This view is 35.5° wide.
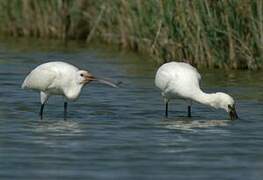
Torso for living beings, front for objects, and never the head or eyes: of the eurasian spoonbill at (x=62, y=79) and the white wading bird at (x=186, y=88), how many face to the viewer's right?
2

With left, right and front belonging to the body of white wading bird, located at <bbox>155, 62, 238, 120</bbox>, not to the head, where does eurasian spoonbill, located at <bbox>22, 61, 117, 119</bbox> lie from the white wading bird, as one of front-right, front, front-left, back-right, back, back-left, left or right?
back

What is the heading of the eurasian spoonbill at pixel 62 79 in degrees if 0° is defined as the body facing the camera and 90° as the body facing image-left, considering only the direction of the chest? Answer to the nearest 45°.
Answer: approximately 270°

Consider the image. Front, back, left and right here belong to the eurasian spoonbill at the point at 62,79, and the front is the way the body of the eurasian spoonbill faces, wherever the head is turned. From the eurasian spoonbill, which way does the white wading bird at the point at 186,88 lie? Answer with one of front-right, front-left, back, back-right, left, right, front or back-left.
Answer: front

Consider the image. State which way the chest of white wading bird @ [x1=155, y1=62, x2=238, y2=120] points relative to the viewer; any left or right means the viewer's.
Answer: facing to the right of the viewer

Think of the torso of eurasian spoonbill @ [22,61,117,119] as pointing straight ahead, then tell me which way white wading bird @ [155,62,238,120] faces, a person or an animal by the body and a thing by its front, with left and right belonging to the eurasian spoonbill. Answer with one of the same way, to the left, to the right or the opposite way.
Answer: the same way
